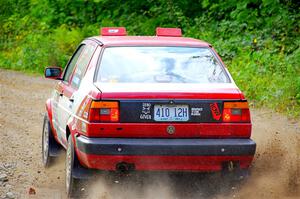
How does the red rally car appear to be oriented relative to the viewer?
away from the camera
